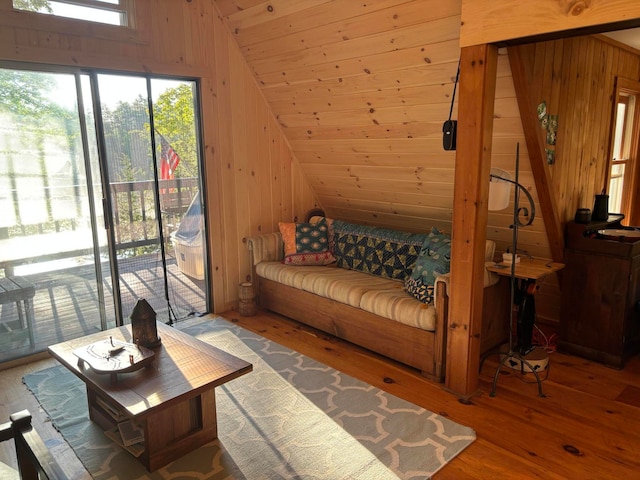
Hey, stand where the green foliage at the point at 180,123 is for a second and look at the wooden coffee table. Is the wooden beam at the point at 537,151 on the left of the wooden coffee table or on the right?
left

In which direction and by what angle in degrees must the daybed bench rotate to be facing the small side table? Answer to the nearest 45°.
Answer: approximately 135° to its left

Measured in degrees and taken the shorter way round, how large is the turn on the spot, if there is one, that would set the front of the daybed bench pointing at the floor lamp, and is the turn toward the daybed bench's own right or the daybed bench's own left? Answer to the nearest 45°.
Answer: approximately 90° to the daybed bench's own left

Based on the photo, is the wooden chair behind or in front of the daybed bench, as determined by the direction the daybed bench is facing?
in front

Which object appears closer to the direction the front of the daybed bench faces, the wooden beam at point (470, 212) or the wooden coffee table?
the wooden coffee table

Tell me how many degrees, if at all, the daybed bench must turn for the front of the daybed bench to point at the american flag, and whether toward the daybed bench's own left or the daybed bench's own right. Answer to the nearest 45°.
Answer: approximately 45° to the daybed bench's own right

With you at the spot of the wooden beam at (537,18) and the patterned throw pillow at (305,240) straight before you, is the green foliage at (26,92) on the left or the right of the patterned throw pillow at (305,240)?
left

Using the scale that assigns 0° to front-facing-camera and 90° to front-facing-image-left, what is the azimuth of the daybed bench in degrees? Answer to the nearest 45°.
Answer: approximately 45°

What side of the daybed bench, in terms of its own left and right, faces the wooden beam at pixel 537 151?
left

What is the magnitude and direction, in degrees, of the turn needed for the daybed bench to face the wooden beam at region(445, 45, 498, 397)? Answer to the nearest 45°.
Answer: approximately 90° to its left
